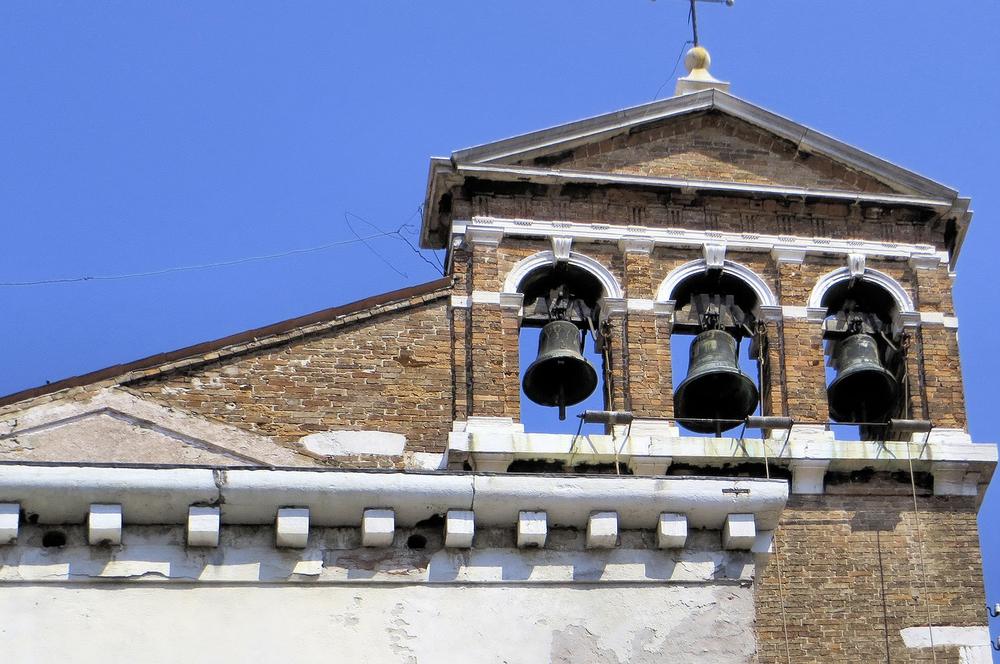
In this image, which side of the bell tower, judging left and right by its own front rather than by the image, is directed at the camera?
front
